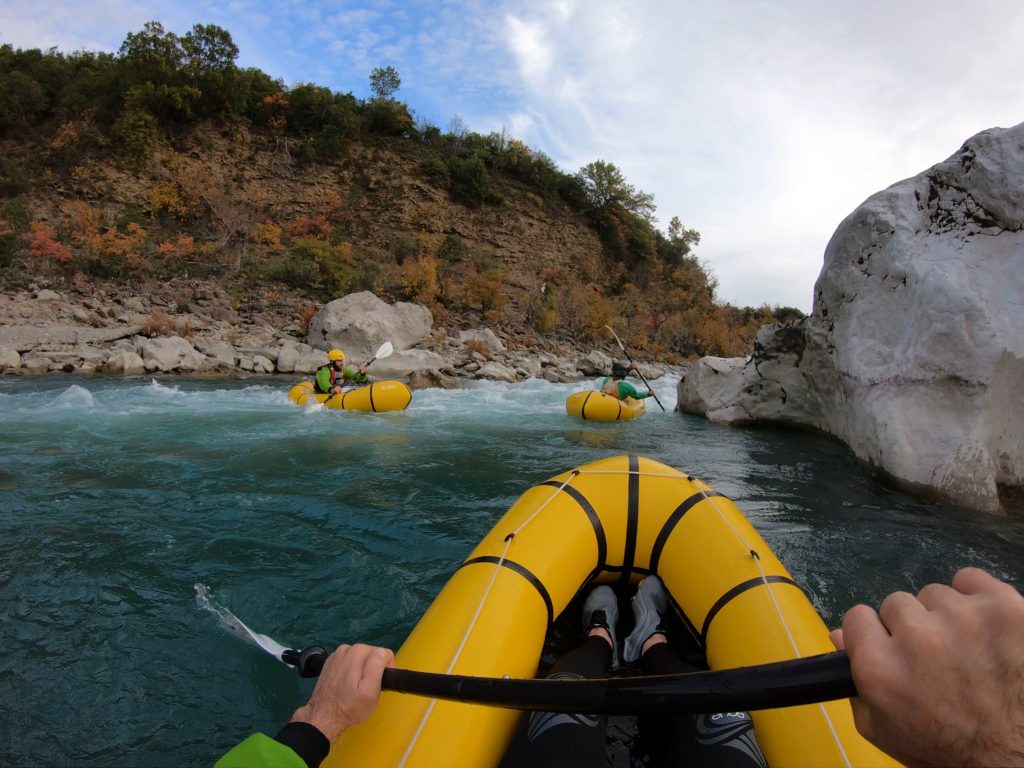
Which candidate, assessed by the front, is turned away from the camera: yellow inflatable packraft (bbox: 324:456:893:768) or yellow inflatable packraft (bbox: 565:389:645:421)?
yellow inflatable packraft (bbox: 324:456:893:768)

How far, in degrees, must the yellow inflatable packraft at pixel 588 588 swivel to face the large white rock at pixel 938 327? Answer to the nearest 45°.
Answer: approximately 45° to its right

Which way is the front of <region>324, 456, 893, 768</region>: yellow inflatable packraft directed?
away from the camera

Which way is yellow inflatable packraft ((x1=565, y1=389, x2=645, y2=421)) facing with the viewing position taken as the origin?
facing the viewer and to the left of the viewer

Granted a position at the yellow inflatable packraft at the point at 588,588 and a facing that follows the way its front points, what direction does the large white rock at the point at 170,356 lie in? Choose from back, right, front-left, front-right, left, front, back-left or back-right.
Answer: front-left

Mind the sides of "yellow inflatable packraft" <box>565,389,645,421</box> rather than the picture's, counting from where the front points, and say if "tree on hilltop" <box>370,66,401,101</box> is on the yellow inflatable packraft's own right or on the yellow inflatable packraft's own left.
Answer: on the yellow inflatable packraft's own right

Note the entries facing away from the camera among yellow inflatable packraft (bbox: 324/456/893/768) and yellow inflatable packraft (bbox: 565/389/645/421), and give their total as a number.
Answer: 1

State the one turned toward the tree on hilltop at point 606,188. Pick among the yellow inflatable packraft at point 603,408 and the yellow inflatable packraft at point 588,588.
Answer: the yellow inflatable packraft at point 588,588

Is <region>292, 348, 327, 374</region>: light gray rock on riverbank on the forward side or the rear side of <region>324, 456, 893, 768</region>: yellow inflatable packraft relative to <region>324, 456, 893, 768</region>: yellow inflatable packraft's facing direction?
on the forward side

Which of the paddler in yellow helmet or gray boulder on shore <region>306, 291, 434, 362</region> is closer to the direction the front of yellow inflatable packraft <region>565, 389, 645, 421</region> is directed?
the paddler in yellow helmet

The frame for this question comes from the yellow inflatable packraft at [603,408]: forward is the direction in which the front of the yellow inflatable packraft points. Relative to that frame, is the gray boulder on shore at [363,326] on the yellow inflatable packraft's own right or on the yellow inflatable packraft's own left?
on the yellow inflatable packraft's own left

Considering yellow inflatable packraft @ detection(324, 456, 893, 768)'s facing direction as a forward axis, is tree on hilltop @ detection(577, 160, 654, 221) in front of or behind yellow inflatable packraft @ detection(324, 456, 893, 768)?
in front

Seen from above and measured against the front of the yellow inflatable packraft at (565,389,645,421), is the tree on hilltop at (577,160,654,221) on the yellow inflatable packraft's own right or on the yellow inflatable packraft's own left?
on the yellow inflatable packraft's own right
